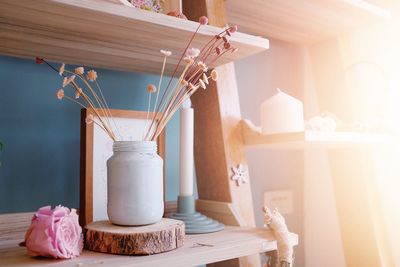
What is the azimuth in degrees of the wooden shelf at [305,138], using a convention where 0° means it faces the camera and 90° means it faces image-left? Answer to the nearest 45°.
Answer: approximately 0°

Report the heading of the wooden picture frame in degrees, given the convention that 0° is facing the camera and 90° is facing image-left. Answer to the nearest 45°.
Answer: approximately 315°
